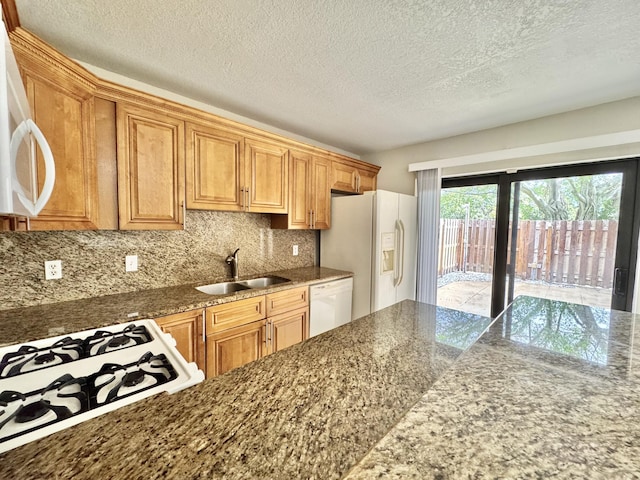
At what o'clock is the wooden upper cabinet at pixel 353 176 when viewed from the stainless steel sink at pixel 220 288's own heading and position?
The wooden upper cabinet is roughly at 10 o'clock from the stainless steel sink.

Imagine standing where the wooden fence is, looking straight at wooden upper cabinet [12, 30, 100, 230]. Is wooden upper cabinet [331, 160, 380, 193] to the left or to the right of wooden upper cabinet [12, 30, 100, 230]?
right

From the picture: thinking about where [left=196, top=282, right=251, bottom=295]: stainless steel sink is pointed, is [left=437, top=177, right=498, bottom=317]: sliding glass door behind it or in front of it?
in front

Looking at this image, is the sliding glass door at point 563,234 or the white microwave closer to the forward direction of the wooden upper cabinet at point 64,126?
the sliding glass door

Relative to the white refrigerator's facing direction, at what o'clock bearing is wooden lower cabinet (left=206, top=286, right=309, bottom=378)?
The wooden lower cabinet is roughly at 3 o'clock from the white refrigerator.

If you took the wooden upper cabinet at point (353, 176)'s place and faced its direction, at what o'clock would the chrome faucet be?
The chrome faucet is roughly at 3 o'clock from the wooden upper cabinet.

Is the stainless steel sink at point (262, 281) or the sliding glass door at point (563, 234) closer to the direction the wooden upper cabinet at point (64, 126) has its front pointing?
the sliding glass door
